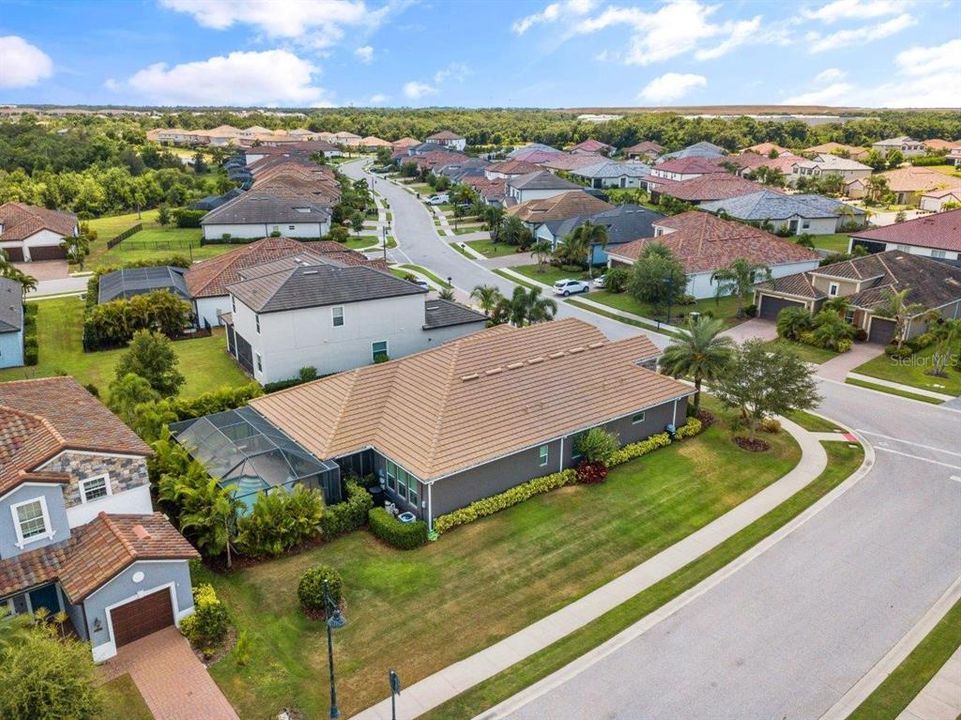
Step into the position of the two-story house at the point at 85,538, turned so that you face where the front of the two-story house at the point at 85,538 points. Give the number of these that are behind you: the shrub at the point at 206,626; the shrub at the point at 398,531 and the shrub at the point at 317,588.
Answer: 0

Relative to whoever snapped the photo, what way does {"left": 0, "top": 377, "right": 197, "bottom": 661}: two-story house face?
facing the viewer and to the right of the viewer

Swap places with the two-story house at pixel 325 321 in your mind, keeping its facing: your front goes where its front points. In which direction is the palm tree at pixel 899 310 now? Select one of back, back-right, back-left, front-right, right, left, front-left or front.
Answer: front-right

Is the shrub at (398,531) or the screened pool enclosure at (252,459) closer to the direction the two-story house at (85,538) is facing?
the shrub

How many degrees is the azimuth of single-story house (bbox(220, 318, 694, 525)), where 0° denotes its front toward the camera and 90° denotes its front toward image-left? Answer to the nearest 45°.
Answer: approximately 225°

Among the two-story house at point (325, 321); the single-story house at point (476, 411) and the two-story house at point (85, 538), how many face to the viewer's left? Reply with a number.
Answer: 0

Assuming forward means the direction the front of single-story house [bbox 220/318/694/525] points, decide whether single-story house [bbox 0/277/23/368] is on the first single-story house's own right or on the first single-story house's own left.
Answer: on the first single-story house's own left

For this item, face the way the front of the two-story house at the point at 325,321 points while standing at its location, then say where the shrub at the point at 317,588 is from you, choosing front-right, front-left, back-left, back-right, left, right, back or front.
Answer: back-right

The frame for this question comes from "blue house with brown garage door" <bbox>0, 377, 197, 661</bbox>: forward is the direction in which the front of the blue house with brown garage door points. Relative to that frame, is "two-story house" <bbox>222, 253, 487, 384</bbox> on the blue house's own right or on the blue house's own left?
on the blue house's own left

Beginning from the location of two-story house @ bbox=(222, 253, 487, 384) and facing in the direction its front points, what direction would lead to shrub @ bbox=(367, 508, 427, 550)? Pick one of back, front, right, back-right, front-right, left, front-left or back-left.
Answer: back-right

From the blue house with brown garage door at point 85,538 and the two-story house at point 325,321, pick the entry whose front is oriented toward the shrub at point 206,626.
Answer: the blue house with brown garage door

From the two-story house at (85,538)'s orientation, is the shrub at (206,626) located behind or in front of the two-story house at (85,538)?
in front

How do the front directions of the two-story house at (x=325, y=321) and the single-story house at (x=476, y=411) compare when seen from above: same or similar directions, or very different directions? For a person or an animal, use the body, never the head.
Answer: same or similar directions

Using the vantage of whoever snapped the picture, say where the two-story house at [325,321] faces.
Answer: facing away from the viewer and to the right of the viewer

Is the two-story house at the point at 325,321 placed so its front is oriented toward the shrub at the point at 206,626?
no

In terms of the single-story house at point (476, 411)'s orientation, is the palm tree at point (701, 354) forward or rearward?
forward

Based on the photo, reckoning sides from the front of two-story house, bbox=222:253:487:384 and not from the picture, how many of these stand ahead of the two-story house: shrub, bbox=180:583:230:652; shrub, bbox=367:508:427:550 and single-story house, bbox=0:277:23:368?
0
